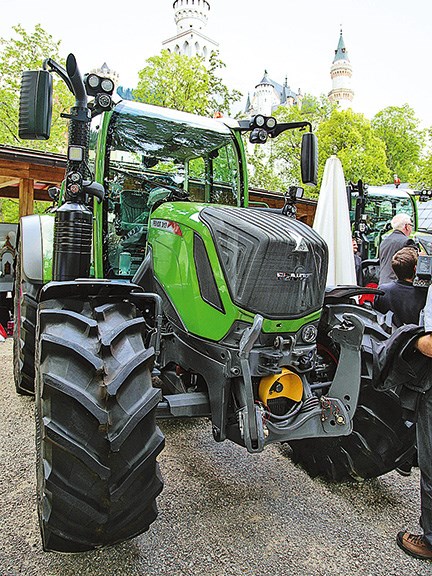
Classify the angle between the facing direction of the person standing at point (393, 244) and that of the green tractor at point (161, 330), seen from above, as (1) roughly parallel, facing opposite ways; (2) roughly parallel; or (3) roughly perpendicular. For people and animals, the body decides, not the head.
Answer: roughly perpendicular

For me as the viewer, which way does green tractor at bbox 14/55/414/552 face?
facing the viewer and to the right of the viewer

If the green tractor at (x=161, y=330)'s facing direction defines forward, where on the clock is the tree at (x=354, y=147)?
The tree is roughly at 8 o'clock from the green tractor.

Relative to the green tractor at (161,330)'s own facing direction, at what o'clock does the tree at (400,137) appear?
The tree is roughly at 8 o'clock from the green tractor.
